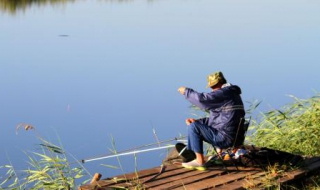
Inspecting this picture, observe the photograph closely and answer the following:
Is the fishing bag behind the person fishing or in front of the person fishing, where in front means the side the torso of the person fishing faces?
behind

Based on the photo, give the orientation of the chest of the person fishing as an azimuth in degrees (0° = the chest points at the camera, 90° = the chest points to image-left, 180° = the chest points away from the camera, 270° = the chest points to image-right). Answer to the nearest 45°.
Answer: approximately 90°

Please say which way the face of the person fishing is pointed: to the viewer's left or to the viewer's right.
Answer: to the viewer's left
